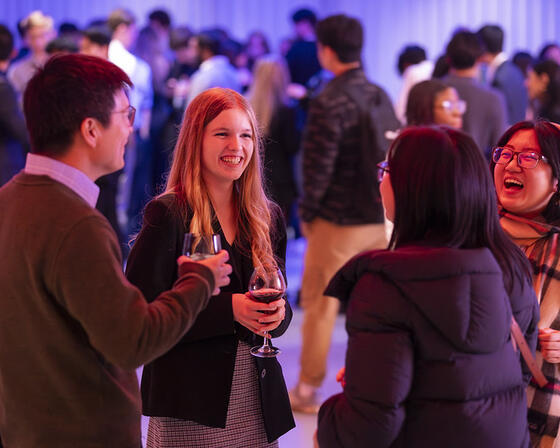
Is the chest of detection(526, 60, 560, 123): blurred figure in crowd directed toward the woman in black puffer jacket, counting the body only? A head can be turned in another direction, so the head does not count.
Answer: no

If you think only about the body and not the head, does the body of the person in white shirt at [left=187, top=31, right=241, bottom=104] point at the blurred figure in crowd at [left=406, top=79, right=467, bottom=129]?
no

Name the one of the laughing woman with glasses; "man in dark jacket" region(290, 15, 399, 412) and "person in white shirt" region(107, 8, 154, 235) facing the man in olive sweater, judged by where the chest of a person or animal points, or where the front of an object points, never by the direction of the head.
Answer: the laughing woman with glasses

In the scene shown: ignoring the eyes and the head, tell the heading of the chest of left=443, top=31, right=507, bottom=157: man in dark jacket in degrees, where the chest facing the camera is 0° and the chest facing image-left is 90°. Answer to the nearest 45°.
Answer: approximately 180°

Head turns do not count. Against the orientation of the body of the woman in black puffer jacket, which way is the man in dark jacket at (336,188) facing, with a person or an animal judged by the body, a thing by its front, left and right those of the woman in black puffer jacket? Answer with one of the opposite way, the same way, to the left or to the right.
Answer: the same way

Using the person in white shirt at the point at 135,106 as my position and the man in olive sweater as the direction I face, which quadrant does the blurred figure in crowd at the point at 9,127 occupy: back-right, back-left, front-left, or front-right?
front-right

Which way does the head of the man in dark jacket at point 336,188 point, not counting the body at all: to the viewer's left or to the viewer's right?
to the viewer's left

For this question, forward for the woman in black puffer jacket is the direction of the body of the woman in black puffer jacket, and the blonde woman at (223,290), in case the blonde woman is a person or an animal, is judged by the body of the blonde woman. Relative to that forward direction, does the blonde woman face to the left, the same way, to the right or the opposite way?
the opposite way

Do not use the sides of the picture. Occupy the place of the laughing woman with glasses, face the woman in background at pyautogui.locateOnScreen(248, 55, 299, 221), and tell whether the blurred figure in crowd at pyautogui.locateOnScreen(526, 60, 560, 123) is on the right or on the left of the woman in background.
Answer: right

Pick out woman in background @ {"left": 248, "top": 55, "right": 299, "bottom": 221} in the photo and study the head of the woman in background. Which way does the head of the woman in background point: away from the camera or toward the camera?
away from the camera

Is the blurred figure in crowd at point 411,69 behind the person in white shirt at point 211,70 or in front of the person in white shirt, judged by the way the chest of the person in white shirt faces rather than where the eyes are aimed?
behind

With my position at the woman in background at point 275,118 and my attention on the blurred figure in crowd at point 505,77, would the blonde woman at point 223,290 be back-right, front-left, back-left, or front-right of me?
back-right

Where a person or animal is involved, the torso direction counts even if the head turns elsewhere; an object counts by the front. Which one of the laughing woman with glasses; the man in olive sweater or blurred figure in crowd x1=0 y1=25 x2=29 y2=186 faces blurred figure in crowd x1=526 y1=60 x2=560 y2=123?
the man in olive sweater

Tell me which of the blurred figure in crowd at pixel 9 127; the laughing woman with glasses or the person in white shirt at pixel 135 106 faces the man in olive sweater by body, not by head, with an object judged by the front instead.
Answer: the laughing woman with glasses
